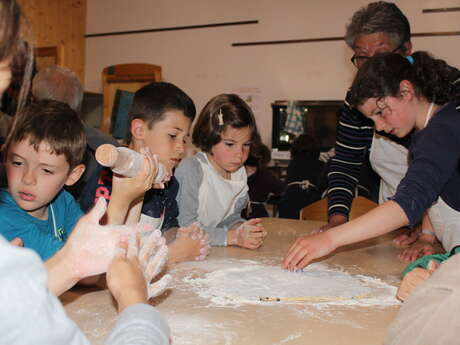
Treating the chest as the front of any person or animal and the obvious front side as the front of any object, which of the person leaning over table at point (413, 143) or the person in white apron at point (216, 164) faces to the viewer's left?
the person leaning over table

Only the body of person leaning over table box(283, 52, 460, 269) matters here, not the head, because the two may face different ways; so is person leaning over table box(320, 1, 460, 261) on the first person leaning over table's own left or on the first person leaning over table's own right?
on the first person leaning over table's own right

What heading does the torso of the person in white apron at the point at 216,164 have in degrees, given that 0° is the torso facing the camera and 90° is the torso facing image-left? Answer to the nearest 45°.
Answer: approximately 315°

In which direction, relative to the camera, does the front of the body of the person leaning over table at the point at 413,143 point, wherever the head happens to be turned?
to the viewer's left

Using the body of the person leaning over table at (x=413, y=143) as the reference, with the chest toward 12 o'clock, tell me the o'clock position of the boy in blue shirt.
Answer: The boy in blue shirt is roughly at 11 o'clock from the person leaning over table.

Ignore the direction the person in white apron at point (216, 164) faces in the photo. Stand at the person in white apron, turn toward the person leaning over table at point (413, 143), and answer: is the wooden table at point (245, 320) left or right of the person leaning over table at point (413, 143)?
right

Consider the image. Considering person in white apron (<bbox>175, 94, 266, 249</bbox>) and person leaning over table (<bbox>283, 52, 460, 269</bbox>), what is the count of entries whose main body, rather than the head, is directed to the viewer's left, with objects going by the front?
1
